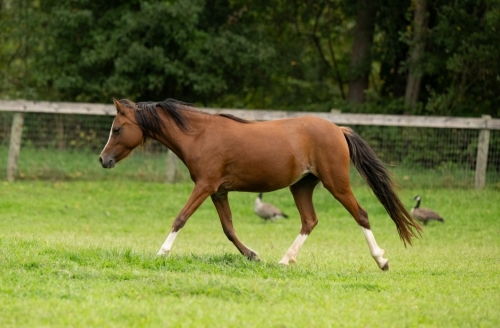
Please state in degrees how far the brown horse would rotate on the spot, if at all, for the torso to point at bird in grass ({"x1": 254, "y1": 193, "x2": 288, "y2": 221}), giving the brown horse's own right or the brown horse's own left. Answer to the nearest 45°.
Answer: approximately 90° to the brown horse's own right

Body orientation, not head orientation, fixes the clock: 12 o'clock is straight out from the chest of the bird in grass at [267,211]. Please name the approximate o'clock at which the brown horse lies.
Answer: The brown horse is roughly at 9 o'clock from the bird in grass.

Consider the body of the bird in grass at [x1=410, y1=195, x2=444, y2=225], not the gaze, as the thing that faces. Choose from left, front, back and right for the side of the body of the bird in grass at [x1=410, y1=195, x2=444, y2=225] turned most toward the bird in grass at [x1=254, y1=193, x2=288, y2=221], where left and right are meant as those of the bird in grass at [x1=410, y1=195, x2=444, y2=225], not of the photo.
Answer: front

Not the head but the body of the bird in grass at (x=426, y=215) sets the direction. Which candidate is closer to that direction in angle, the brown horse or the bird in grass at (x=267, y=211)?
the bird in grass

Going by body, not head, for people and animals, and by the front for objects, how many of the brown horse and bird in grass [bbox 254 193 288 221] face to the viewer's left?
2

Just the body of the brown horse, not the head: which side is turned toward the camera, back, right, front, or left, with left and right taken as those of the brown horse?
left

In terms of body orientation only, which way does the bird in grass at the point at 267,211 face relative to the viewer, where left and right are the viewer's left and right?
facing to the left of the viewer

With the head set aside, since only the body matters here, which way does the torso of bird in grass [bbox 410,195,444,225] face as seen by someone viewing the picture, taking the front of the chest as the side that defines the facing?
to the viewer's left

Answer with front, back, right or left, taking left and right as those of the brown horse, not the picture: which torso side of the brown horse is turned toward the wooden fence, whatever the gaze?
right

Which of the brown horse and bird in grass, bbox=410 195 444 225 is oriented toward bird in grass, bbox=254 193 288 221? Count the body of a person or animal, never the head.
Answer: bird in grass, bbox=410 195 444 225

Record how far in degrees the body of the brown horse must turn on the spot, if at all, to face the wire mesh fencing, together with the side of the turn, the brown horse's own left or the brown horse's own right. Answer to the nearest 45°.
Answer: approximately 90° to the brown horse's own right
